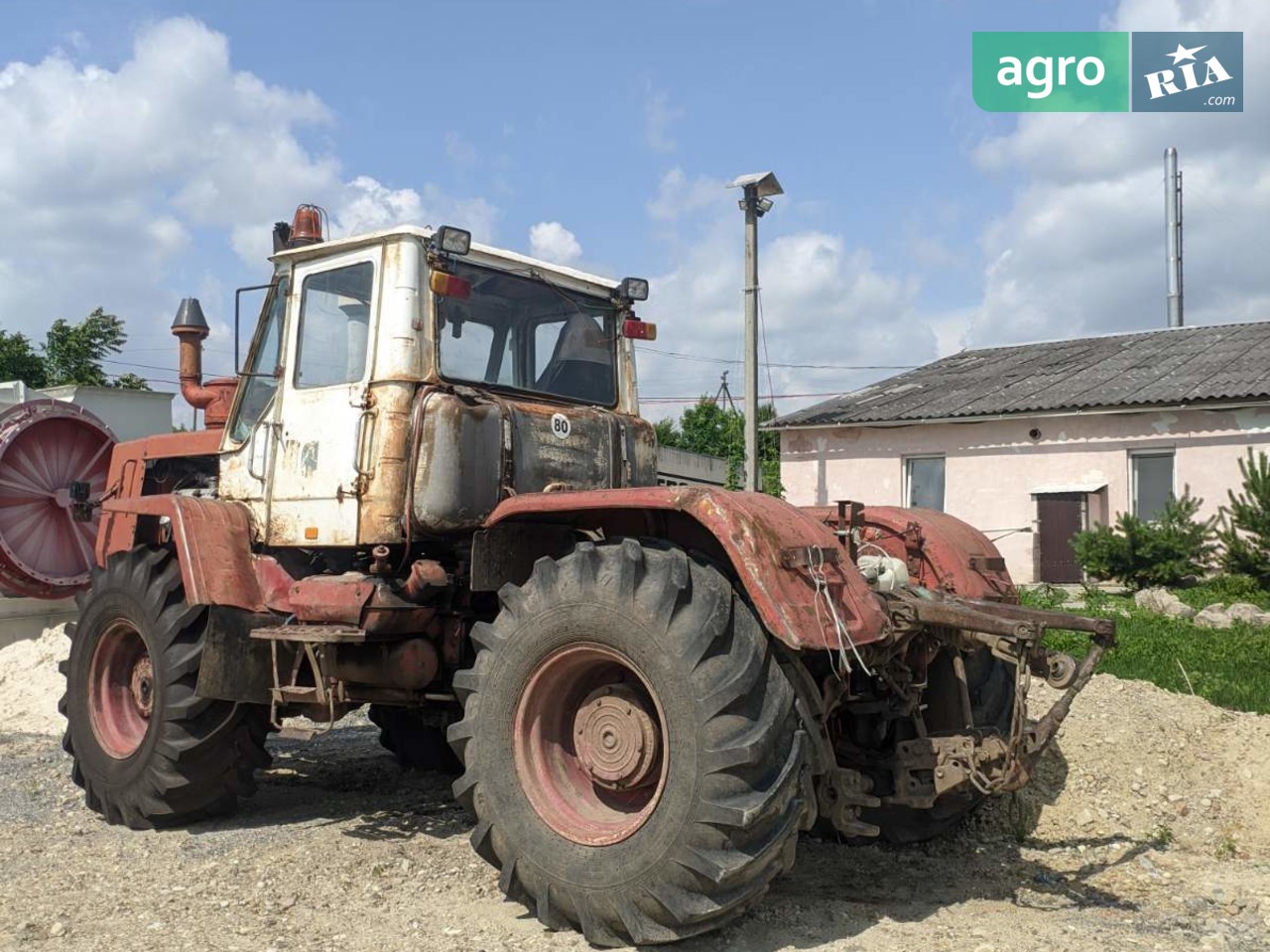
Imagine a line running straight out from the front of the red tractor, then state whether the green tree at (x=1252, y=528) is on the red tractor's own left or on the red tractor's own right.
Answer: on the red tractor's own right

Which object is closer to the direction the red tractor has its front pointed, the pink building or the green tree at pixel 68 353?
the green tree

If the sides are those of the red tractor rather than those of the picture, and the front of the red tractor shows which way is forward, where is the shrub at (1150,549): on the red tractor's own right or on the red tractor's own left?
on the red tractor's own right

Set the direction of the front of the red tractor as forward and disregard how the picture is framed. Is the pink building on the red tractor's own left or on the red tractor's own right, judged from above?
on the red tractor's own right

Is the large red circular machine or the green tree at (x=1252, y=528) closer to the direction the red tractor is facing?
the large red circular machine

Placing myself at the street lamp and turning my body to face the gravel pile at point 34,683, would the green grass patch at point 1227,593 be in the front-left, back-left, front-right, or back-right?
back-left

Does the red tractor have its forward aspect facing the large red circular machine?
yes

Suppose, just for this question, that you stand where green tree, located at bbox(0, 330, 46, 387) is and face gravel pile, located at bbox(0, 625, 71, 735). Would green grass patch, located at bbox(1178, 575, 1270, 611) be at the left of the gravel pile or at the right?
left

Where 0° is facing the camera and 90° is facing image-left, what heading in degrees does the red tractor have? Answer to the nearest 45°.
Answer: approximately 135°

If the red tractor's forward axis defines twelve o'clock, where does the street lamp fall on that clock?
The street lamp is roughly at 2 o'clock from the red tractor.
